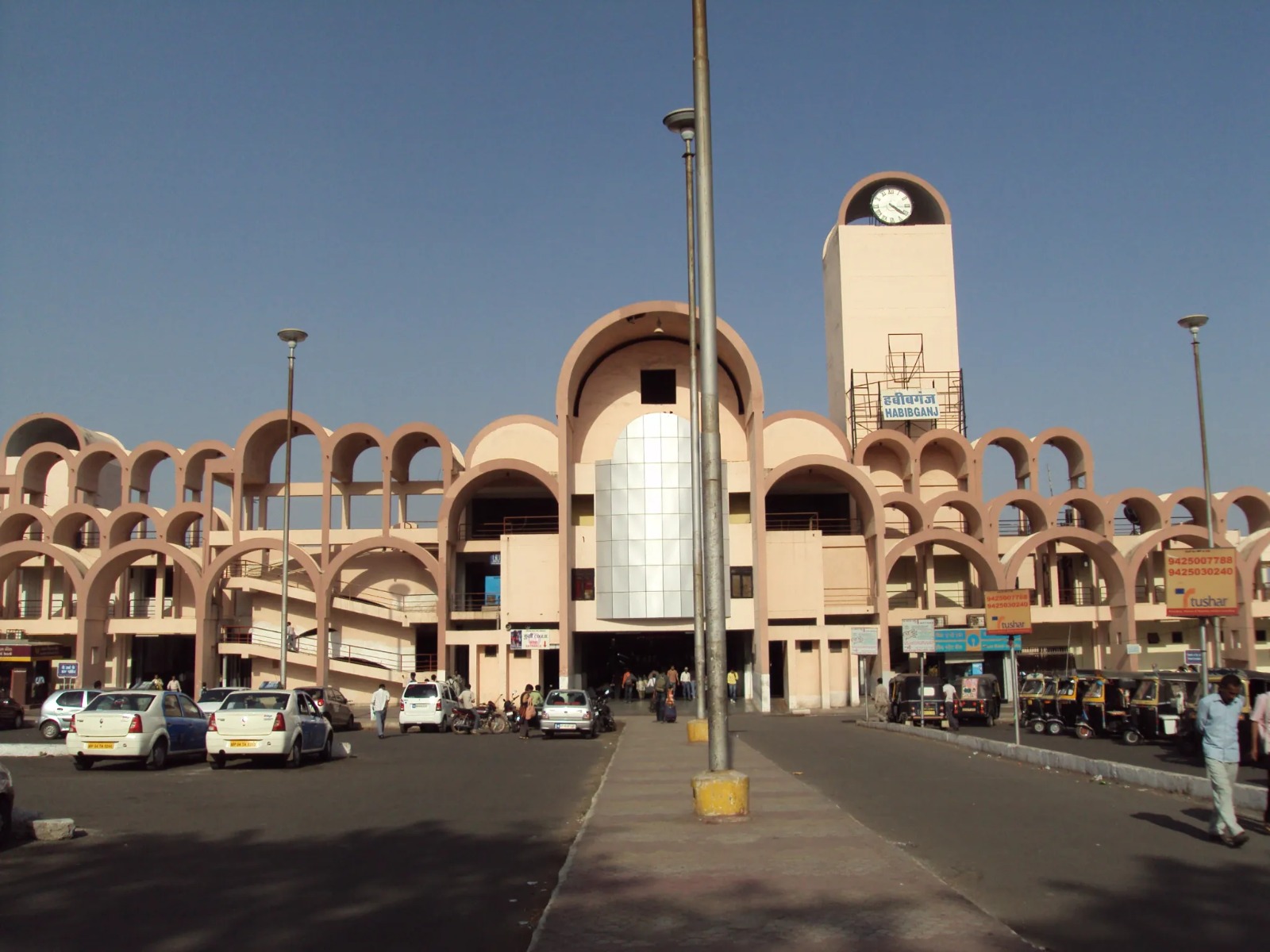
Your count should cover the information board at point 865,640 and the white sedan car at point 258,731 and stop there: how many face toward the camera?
1

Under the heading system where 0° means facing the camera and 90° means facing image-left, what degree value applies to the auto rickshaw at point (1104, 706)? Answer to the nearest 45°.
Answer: approximately 45°

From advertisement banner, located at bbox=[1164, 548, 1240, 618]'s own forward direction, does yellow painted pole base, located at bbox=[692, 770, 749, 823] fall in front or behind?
in front

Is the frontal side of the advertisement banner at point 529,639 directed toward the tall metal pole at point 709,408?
yes

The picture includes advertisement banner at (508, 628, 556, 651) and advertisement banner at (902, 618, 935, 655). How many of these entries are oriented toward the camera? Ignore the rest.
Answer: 2

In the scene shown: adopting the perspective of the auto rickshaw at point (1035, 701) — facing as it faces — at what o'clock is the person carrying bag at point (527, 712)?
The person carrying bag is roughly at 1 o'clock from the auto rickshaw.

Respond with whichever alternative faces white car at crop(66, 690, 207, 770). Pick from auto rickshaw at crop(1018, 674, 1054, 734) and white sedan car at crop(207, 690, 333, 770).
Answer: the auto rickshaw

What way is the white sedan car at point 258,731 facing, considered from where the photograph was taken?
facing away from the viewer and to the right of the viewer

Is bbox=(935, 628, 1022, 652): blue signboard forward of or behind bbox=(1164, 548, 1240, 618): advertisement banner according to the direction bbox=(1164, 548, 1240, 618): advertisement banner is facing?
behind
